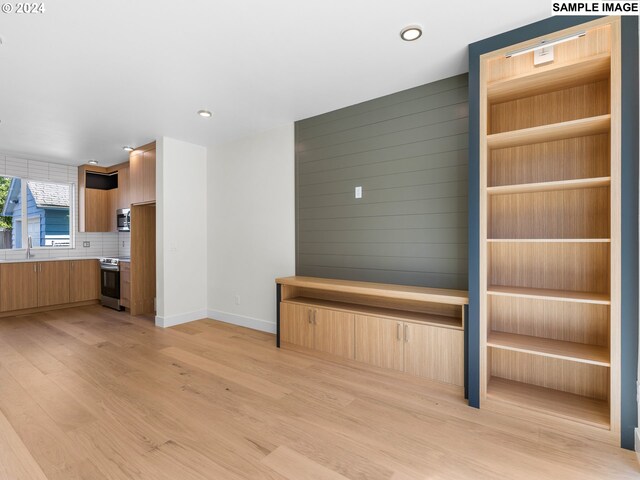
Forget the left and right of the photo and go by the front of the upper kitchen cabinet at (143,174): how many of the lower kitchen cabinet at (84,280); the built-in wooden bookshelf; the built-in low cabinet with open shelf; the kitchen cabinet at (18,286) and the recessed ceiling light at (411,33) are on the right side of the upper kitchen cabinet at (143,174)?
2

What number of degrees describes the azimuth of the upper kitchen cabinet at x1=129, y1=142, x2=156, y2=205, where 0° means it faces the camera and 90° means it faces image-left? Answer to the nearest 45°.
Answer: approximately 45°

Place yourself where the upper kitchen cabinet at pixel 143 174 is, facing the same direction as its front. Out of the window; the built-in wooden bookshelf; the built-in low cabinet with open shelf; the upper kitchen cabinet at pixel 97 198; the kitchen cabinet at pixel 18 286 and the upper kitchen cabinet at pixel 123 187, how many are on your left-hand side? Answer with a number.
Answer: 2

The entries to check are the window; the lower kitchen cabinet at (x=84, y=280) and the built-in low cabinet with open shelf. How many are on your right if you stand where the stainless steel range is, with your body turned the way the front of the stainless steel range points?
2

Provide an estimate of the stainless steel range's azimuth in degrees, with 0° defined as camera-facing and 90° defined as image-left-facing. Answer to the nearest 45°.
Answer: approximately 45°

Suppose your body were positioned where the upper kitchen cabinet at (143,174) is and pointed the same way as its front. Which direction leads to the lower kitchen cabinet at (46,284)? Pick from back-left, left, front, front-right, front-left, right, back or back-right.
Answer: right

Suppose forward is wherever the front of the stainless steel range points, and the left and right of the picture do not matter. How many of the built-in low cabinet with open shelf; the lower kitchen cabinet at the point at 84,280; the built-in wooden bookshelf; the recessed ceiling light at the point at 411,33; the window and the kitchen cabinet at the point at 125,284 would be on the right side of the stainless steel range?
2

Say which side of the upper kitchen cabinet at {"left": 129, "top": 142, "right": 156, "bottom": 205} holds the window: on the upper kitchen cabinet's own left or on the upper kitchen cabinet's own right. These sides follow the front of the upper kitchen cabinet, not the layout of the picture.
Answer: on the upper kitchen cabinet's own right

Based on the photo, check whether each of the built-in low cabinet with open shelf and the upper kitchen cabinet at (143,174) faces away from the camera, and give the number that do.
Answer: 0

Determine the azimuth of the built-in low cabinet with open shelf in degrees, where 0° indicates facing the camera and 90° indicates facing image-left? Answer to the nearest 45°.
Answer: approximately 45°
